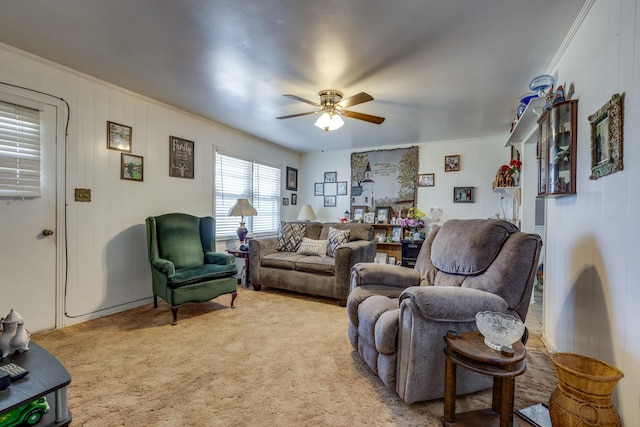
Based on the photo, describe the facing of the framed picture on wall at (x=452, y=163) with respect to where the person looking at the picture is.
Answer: facing the viewer

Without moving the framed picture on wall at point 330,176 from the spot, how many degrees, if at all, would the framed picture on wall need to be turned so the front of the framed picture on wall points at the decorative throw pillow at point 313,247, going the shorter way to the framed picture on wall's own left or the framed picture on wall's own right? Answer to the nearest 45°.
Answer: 0° — it already faces it

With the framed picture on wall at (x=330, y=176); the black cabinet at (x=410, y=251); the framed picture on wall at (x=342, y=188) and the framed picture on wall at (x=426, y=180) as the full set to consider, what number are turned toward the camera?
4

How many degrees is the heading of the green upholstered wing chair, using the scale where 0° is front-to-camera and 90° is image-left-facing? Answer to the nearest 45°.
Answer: approximately 315°

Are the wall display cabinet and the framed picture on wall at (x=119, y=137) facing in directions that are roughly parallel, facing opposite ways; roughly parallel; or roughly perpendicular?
roughly parallel, facing opposite ways

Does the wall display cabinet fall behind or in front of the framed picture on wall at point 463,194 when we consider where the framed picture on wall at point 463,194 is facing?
in front

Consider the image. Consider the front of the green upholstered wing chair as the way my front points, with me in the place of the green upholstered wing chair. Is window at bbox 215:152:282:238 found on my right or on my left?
on my left

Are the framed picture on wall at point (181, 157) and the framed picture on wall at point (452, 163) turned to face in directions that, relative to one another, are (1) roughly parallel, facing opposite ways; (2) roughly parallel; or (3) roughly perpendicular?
roughly perpendicular

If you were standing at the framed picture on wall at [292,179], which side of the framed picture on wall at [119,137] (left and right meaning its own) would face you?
left

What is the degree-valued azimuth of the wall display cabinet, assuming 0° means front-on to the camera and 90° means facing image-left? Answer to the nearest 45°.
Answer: approximately 45°

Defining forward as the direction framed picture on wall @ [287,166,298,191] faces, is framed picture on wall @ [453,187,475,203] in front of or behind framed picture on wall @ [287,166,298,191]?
in front

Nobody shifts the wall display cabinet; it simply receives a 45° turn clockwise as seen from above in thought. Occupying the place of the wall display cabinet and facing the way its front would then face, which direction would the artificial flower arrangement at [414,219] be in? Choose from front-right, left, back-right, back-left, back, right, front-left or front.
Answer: front-right

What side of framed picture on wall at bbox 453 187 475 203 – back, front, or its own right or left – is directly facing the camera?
front

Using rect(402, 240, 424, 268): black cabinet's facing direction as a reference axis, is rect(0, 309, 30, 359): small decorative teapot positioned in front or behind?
in front

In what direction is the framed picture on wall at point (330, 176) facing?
toward the camera
